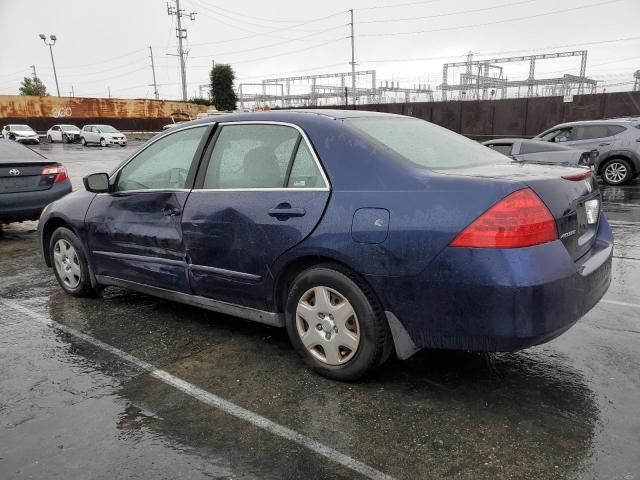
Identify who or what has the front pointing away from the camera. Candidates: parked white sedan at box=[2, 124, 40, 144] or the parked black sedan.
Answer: the parked black sedan

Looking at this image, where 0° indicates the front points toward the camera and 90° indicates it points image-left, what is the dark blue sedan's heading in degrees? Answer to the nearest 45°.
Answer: approximately 135°

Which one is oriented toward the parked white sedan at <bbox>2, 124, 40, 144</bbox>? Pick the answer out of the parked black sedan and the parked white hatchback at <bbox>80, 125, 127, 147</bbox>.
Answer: the parked black sedan

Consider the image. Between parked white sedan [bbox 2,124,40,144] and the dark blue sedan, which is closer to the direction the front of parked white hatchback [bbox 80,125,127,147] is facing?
the dark blue sedan

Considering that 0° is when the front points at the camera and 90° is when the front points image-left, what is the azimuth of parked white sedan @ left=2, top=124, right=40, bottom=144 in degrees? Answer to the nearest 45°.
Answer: approximately 315°

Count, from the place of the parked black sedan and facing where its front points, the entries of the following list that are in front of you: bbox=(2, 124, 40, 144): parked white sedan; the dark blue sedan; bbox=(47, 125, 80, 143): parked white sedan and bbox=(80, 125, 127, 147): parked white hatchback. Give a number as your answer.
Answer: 3

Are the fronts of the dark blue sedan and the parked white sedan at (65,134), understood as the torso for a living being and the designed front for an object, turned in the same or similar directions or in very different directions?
very different directions

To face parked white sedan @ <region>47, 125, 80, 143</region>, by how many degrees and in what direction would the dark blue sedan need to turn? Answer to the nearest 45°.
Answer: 0° — it already faces it

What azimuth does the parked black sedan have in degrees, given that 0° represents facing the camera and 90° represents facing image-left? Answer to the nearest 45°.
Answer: approximately 180°
